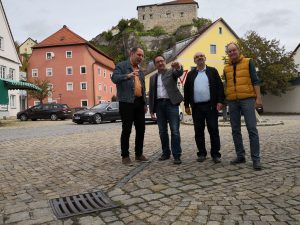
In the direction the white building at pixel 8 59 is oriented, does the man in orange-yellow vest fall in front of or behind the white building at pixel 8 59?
in front

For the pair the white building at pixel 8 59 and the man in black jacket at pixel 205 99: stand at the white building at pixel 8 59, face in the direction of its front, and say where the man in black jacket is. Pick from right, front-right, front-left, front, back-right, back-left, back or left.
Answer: front-right

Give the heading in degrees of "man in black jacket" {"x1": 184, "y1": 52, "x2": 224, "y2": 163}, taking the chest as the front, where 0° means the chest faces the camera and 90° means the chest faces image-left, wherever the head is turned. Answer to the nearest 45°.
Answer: approximately 0°

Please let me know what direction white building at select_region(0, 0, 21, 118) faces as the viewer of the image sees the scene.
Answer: facing the viewer and to the right of the viewer

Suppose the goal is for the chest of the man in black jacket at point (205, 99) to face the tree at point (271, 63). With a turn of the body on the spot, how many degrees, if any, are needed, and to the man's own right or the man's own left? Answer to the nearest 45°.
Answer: approximately 180°

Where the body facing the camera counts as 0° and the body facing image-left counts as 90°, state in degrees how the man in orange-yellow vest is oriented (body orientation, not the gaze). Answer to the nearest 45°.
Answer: approximately 45°

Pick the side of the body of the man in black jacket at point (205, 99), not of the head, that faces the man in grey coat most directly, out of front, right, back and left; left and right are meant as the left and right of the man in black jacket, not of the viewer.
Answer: right

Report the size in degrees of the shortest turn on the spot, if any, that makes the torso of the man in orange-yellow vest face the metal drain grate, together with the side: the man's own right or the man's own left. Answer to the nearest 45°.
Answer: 0° — they already face it

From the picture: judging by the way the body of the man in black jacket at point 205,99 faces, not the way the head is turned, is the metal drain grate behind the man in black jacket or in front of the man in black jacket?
in front
